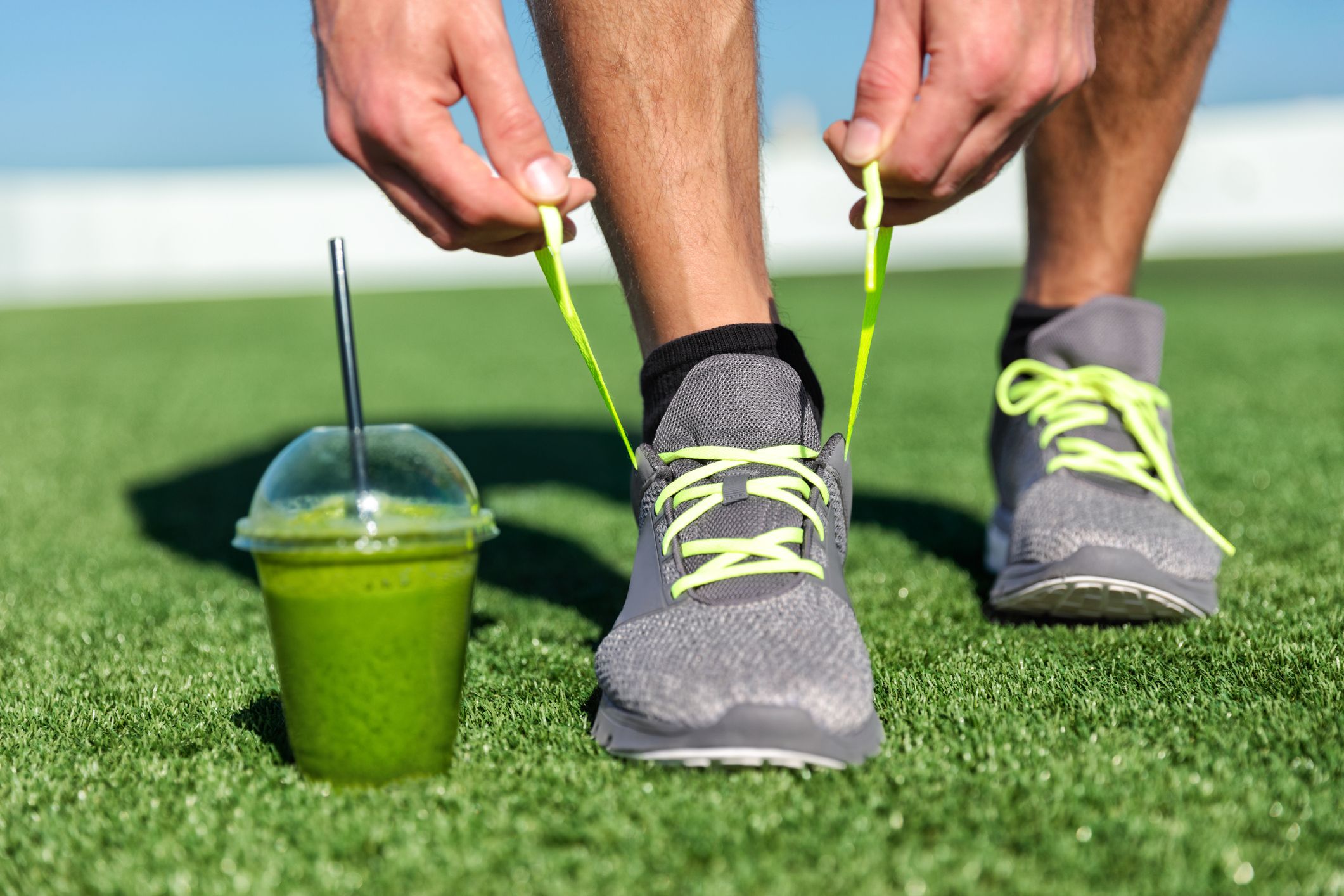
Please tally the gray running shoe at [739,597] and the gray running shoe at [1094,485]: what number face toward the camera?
2

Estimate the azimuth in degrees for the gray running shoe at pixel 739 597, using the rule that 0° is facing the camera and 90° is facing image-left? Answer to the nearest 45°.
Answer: approximately 0°

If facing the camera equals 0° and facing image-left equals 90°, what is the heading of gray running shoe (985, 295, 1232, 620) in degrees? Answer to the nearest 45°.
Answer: approximately 0°
